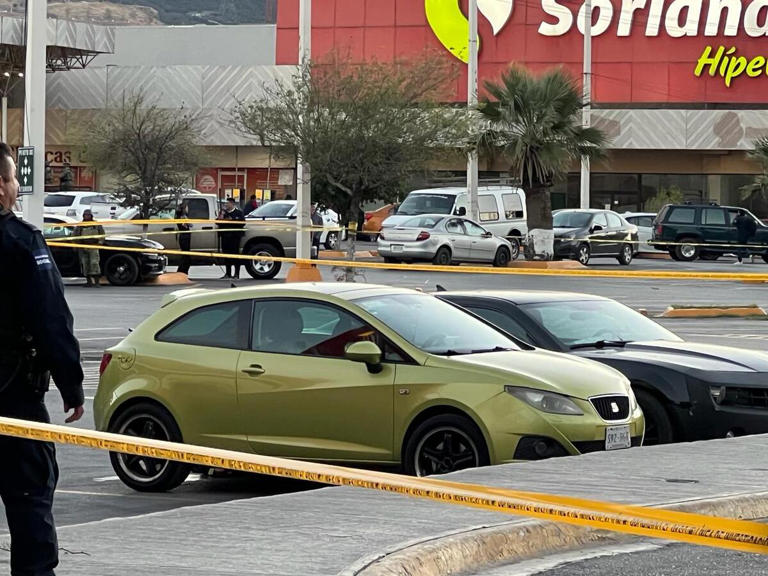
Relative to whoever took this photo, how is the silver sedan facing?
facing away from the viewer and to the right of the viewer

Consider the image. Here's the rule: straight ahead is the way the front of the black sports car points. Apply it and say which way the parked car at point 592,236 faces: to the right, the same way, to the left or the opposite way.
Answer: to the right

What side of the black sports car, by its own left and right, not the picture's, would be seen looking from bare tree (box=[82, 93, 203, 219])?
back

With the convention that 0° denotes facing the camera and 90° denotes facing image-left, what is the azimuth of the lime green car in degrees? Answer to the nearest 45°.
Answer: approximately 315°

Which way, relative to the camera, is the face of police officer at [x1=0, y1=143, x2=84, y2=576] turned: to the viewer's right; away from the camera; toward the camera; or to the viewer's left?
to the viewer's right

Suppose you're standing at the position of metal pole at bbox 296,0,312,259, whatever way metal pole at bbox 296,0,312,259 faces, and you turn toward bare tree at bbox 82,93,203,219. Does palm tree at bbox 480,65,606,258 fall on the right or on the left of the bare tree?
right

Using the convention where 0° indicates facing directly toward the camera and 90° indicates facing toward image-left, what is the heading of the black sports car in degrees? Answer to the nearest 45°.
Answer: approximately 315°

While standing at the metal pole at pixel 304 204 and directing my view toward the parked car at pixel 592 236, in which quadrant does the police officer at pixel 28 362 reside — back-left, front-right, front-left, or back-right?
back-right

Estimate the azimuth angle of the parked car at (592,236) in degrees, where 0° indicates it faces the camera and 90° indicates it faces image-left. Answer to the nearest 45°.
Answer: approximately 45°

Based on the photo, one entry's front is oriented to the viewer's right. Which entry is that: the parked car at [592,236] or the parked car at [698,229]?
the parked car at [698,229]

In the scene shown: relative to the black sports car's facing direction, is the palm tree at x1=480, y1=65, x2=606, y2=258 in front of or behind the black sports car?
behind

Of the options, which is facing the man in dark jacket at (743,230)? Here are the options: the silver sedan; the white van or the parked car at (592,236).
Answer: the silver sedan

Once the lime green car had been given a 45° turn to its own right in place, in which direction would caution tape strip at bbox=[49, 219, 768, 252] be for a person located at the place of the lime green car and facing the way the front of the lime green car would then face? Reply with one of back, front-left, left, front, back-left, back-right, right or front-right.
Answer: back

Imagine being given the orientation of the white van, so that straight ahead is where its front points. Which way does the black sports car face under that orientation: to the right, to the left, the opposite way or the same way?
to the left

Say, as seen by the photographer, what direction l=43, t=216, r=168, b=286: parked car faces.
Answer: facing to the right of the viewer

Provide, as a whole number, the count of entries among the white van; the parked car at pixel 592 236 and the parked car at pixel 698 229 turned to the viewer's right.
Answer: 1

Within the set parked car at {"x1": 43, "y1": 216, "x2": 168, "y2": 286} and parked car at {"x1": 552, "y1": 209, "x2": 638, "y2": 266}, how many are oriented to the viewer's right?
1

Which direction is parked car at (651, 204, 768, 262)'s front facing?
to the viewer's right

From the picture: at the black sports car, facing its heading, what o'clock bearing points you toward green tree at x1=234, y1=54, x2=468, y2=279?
The green tree is roughly at 7 o'clock from the black sports car.

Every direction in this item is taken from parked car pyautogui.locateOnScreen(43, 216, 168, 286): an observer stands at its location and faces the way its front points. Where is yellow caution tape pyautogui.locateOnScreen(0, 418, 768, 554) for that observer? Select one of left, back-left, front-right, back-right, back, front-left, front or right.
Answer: right

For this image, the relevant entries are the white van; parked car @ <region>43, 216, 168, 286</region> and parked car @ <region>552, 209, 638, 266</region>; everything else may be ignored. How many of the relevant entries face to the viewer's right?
1
